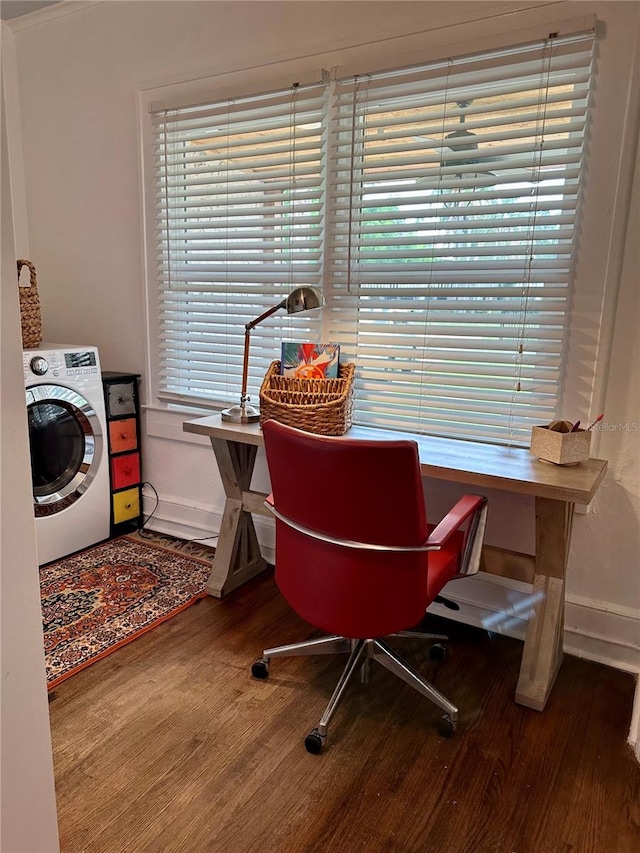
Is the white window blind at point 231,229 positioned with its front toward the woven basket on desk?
no

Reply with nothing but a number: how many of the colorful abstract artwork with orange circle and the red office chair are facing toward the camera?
1

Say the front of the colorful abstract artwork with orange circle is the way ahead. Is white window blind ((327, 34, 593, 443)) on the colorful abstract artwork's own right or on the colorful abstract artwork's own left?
on the colorful abstract artwork's own left

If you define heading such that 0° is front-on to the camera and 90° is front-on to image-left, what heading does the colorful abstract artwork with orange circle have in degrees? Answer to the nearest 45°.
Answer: approximately 0°

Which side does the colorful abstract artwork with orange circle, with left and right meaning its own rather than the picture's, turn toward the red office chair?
front

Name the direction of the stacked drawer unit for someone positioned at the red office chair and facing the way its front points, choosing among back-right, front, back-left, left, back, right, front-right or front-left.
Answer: left

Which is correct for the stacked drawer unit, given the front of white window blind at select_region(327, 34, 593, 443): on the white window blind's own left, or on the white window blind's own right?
on the white window blind's own right

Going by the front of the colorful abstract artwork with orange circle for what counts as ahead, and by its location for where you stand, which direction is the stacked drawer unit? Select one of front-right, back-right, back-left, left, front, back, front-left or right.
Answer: back-right

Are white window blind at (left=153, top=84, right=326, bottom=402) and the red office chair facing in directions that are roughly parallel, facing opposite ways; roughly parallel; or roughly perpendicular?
roughly parallel, facing opposite ways

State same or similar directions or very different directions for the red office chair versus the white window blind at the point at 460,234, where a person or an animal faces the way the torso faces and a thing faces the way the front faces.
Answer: very different directions

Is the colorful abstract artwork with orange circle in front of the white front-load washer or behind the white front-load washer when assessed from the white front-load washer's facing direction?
in front

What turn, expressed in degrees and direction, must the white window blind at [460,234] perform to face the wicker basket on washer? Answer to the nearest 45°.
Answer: approximately 45° to its right

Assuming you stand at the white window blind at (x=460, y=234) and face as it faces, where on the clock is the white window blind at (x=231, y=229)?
the white window blind at (x=231, y=229) is roughly at 2 o'clock from the white window blind at (x=460, y=234).

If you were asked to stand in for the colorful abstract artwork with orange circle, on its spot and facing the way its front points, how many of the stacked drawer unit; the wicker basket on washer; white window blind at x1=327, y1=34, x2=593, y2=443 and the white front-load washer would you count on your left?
1

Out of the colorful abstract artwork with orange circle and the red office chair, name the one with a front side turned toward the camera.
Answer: the colorful abstract artwork with orange circle
